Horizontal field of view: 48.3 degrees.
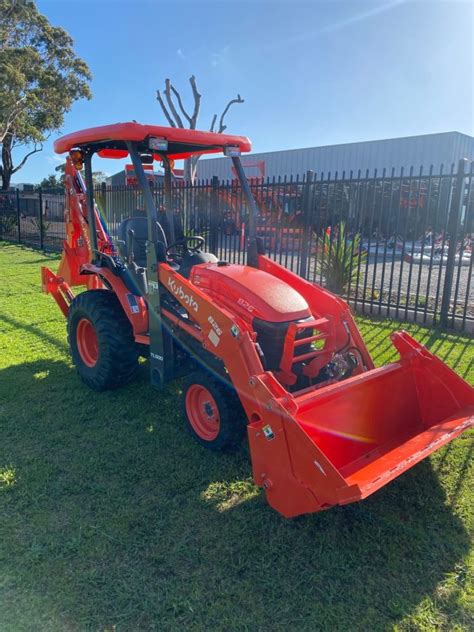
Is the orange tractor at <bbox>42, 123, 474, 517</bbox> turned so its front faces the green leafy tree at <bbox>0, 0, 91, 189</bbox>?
no

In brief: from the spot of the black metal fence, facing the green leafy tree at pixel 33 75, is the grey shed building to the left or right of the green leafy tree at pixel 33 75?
right

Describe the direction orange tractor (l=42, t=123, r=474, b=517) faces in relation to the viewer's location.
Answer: facing the viewer and to the right of the viewer

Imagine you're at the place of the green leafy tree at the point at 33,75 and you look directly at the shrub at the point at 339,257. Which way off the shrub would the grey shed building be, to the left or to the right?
left

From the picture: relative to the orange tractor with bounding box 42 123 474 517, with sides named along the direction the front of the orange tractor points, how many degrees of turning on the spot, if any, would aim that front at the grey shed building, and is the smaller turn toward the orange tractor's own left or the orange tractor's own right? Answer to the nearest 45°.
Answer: approximately 135° to the orange tractor's own left

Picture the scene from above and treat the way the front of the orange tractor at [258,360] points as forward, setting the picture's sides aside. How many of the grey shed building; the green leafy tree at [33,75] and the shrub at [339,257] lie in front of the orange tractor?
0

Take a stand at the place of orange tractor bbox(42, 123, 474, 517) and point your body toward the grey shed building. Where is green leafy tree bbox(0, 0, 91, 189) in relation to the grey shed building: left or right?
left

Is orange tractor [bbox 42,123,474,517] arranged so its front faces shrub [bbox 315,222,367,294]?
no

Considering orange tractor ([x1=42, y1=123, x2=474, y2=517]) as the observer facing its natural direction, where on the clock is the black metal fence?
The black metal fence is roughly at 8 o'clock from the orange tractor.

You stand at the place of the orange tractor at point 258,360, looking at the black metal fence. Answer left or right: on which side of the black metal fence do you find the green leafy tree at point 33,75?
left
